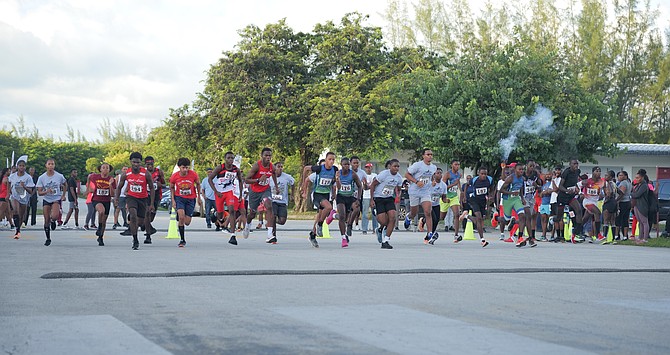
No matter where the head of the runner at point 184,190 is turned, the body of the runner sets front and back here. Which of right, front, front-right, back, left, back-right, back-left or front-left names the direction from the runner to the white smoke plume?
back-left

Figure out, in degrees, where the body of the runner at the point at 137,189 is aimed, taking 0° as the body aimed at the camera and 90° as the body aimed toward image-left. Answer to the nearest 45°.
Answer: approximately 0°

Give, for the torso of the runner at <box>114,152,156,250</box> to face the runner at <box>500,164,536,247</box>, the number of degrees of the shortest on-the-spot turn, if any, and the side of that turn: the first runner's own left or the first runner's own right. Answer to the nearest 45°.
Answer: approximately 90° to the first runner's own left

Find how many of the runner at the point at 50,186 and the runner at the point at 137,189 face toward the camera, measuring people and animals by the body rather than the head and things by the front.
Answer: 2

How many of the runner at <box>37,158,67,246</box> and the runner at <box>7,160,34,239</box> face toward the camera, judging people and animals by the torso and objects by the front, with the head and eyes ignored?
2

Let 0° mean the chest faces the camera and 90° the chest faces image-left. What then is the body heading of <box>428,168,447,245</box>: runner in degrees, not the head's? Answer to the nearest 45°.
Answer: approximately 45°

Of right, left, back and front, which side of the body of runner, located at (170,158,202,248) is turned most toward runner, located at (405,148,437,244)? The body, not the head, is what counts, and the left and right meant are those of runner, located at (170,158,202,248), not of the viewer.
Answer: left

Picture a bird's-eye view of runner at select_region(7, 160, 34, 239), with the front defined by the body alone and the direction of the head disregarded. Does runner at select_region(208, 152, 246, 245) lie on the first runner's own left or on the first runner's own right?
on the first runner's own left

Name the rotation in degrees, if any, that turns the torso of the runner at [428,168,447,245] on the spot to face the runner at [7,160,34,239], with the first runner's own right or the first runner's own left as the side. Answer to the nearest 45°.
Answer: approximately 45° to the first runner's own right
